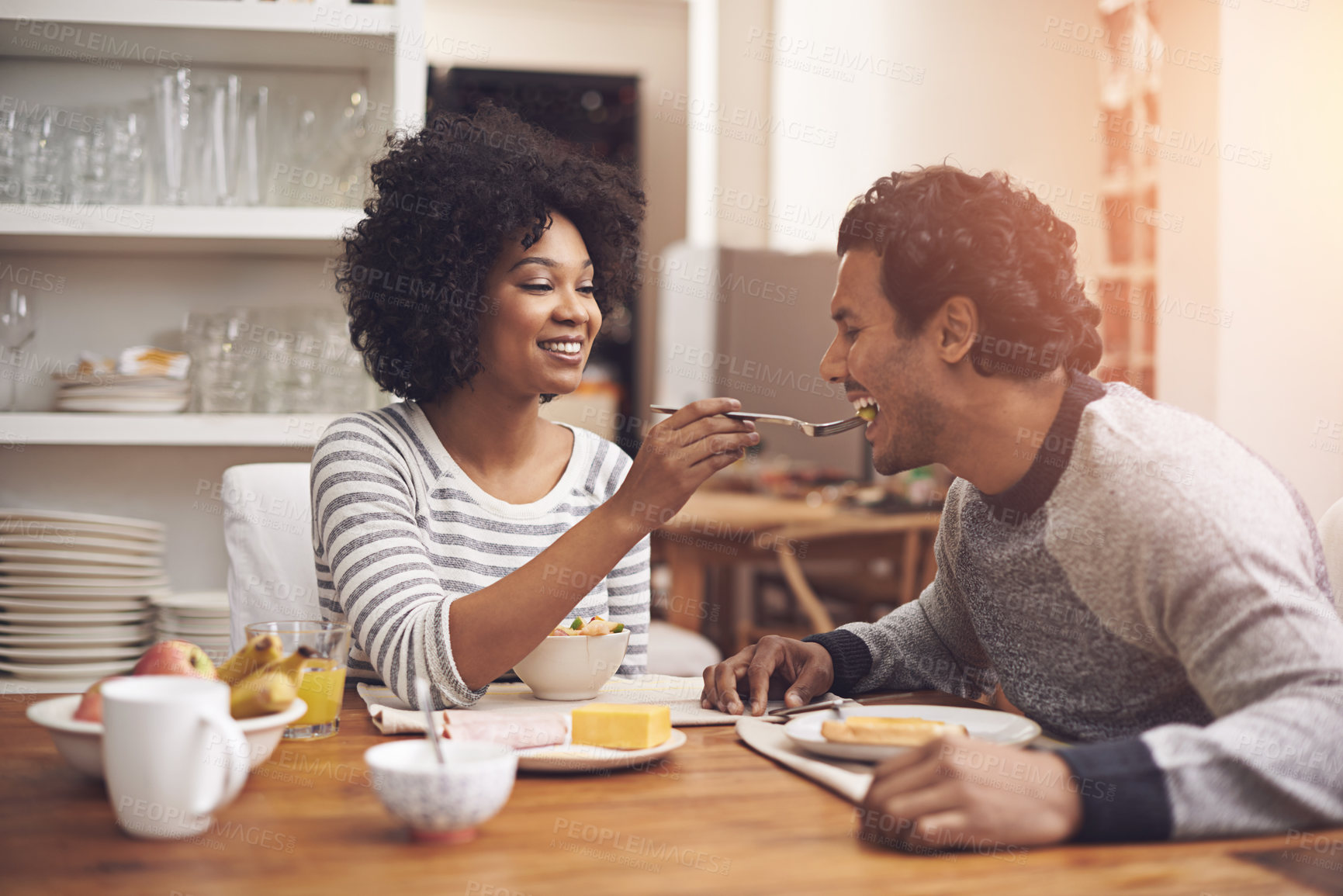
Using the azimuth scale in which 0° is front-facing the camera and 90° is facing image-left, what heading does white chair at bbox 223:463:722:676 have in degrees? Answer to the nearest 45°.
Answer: approximately 315°

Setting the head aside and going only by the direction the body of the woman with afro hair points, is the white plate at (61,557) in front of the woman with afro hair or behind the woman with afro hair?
behind

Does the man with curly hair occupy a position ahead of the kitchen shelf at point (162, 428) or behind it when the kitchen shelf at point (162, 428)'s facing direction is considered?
ahead

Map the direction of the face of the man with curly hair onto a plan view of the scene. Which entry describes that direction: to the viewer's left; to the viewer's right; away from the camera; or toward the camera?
to the viewer's left

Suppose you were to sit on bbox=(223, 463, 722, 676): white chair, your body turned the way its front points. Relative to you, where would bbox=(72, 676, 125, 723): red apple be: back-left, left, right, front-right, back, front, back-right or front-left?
front-right

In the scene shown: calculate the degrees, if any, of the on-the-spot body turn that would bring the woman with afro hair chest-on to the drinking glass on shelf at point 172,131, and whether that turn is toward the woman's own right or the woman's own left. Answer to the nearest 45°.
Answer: approximately 180°

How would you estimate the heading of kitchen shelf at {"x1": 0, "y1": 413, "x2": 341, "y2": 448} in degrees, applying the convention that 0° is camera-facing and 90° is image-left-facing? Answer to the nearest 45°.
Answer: approximately 0°

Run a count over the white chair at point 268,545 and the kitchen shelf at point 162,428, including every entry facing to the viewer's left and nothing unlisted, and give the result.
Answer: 0

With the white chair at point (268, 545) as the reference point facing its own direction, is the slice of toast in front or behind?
in front

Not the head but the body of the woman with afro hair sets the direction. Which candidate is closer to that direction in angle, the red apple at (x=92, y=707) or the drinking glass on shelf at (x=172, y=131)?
the red apple

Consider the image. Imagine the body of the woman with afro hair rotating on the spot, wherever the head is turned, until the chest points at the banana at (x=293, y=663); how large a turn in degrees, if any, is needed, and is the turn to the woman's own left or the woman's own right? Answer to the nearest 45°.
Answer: approximately 45° to the woman's own right
